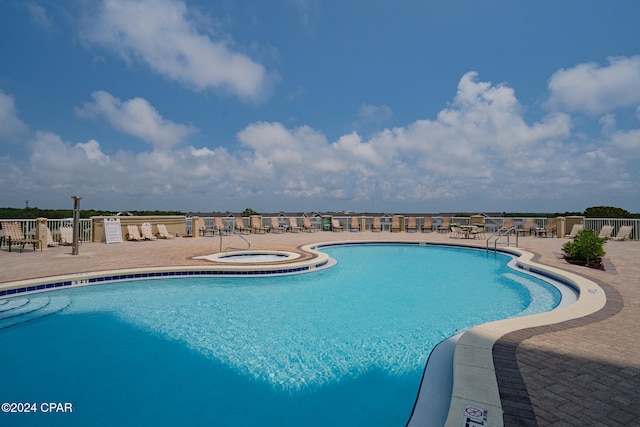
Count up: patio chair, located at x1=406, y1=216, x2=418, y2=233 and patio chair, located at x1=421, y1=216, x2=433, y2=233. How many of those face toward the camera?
2

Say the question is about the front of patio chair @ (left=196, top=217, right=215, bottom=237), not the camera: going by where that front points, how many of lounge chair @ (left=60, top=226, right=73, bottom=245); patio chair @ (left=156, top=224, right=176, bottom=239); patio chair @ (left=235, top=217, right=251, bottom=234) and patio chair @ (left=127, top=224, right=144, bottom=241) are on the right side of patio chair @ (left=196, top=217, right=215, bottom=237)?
3

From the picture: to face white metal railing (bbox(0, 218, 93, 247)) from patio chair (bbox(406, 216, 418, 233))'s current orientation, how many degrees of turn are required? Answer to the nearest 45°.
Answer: approximately 45° to its right

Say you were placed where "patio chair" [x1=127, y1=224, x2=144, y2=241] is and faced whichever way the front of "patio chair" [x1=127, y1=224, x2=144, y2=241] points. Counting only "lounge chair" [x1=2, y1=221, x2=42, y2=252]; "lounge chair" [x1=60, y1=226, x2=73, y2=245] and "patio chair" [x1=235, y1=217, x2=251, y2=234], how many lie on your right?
2

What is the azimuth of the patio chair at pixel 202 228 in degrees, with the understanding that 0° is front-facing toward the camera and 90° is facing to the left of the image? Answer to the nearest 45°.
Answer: approximately 315°

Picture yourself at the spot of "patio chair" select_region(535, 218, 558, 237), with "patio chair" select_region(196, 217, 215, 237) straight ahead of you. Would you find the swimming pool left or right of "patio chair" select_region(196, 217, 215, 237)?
left

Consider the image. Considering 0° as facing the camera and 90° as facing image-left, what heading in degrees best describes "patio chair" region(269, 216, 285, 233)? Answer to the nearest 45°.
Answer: approximately 315°

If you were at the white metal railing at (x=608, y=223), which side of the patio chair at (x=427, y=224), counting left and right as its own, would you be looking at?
left

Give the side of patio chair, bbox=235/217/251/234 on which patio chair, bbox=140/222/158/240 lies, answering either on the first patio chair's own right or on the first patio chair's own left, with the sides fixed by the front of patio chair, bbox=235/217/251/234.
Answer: on the first patio chair's own right
